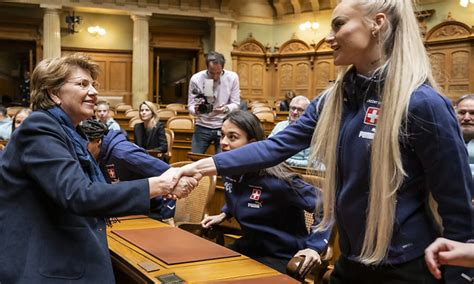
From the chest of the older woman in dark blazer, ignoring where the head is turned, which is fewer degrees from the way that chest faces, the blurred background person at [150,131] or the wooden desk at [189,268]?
the wooden desk

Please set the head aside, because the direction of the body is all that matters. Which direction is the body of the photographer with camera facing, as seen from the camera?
toward the camera

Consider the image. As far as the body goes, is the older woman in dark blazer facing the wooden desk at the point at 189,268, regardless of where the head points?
yes

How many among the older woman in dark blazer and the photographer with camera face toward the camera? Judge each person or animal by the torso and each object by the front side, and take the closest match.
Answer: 1

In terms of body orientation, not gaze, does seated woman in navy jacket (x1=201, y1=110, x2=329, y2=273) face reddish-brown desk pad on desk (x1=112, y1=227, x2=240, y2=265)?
yes

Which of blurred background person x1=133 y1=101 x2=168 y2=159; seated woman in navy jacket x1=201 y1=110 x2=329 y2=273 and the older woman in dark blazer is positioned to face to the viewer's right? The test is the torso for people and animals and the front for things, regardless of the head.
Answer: the older woman in dark blazer

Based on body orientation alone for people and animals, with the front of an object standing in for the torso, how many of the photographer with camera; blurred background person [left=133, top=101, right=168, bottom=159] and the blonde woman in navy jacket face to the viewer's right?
0

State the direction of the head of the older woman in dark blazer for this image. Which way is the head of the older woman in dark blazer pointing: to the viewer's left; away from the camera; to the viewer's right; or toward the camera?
to the viewer's right

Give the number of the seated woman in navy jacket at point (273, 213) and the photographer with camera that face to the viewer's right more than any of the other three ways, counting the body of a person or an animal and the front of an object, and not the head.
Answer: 0

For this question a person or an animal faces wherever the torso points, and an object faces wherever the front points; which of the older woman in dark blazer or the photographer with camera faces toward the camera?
the photographer with camera

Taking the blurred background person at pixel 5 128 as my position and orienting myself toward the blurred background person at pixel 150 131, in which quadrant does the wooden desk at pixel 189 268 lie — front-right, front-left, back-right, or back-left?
front-right

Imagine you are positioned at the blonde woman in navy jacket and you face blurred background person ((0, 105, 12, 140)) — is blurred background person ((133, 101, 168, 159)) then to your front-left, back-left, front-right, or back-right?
front-right

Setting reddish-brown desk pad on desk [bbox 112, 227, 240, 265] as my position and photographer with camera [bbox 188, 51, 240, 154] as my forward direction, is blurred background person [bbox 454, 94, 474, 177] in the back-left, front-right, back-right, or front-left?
front-right

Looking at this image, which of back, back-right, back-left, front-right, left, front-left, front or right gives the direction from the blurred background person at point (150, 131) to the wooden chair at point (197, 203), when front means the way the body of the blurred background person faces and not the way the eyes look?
front-left

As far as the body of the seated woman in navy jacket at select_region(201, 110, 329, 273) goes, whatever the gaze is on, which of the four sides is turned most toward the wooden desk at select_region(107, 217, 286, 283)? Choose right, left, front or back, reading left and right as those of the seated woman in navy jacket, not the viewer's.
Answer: front

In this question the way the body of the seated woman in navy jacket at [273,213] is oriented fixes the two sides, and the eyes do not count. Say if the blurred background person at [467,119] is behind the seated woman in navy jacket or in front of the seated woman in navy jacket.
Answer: behind

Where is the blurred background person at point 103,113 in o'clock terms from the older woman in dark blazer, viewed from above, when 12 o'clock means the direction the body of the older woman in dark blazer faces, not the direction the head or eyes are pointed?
The blurred background person is roughly at 9 o'clock from the older woman in dark blazer.
